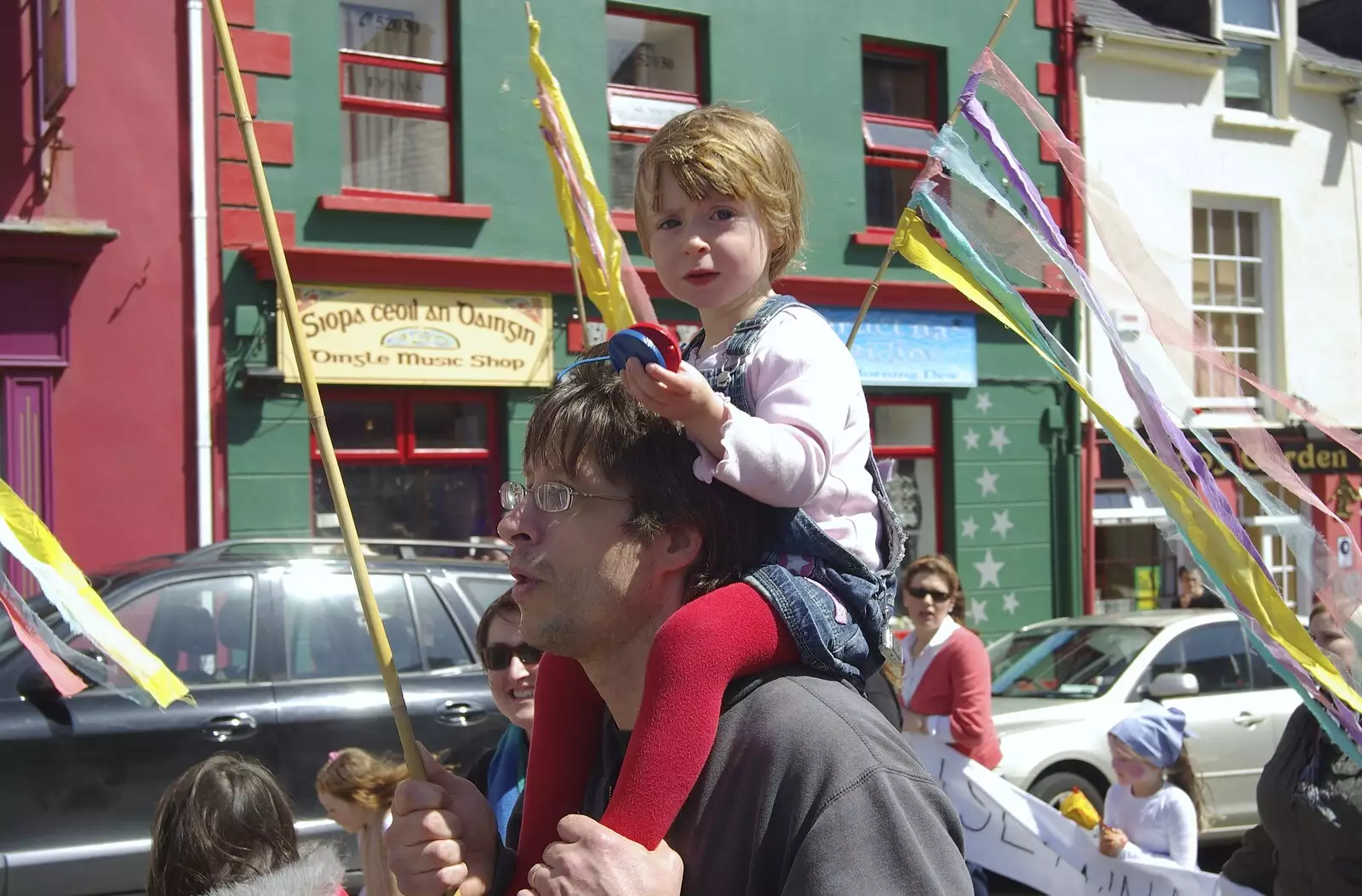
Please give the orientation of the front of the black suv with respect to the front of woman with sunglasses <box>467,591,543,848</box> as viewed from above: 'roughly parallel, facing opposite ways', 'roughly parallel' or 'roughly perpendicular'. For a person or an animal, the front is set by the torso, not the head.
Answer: roughly perpendicular

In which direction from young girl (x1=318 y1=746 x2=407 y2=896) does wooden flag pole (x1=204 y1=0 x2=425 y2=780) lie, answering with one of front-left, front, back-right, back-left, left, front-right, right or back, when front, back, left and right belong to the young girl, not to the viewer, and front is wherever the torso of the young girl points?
left

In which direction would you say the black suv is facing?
to the viewer's left

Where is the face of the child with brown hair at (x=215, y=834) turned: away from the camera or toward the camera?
away from the camera

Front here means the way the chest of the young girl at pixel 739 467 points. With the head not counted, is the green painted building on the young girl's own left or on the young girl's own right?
on the young girl's own right

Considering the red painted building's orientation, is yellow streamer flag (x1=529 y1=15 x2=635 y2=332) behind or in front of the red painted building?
in front

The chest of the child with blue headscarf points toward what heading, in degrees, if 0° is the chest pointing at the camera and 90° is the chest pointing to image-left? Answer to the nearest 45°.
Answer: approximately 45°

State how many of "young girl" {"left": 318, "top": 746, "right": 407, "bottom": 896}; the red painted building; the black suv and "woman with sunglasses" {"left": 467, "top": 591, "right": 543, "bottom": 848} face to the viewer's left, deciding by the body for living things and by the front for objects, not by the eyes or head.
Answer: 2

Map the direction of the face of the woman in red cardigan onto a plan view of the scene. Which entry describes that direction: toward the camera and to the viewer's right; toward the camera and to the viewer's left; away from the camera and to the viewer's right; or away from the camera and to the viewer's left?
toward the camera and to the viewer's left

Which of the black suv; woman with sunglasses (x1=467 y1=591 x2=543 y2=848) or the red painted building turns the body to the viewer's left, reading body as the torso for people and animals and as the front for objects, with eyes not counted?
the black suv

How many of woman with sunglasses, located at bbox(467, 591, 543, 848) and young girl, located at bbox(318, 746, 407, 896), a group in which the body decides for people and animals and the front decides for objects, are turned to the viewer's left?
1

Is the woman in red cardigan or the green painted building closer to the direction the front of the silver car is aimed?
the woman in red cardigan

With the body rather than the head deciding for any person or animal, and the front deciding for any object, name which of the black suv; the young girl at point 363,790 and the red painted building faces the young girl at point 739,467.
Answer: the red painted building

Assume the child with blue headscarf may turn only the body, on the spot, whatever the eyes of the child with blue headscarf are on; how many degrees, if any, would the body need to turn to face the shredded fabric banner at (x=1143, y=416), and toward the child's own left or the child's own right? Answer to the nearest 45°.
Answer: approximately 45° to the child's own left
